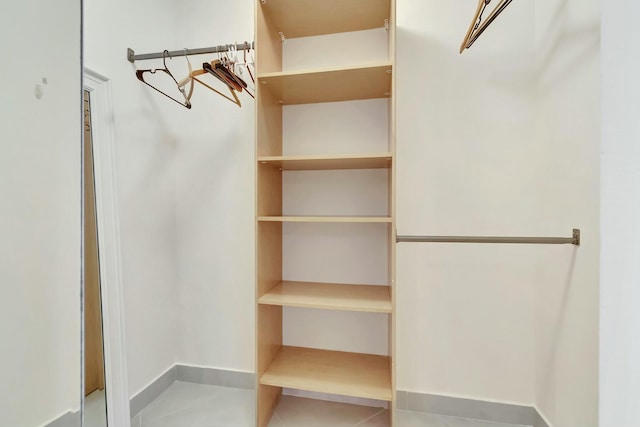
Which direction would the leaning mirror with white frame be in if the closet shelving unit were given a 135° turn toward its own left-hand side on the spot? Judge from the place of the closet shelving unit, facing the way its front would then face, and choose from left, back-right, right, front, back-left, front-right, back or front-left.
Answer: back-left

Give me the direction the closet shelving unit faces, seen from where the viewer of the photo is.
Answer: facing the viewer
